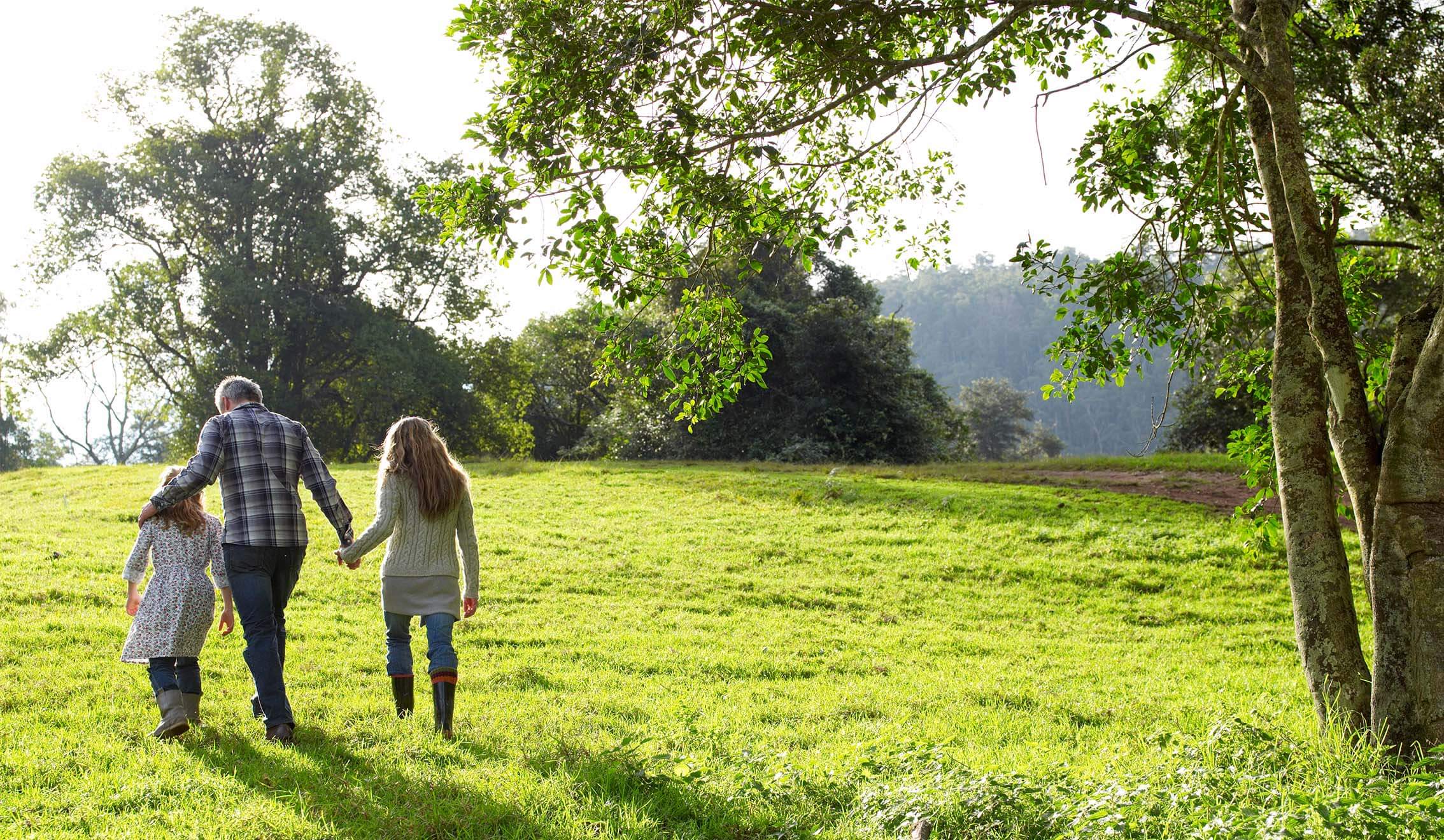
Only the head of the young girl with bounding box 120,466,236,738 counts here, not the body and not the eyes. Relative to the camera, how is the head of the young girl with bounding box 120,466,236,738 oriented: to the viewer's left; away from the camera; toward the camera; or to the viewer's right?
away from the camera

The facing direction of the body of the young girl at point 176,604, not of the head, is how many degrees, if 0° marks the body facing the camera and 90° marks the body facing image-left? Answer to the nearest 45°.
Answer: approximately 180°

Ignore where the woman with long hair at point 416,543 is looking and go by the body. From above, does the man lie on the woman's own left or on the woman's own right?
on the woman's own left

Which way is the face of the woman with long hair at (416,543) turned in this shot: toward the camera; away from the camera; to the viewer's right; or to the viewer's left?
away from the camera

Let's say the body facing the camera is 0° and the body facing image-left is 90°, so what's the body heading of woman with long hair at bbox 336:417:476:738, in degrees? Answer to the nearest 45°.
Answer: approximately 180°

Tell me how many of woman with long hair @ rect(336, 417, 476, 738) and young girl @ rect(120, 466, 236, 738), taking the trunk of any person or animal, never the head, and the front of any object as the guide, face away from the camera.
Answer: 2
